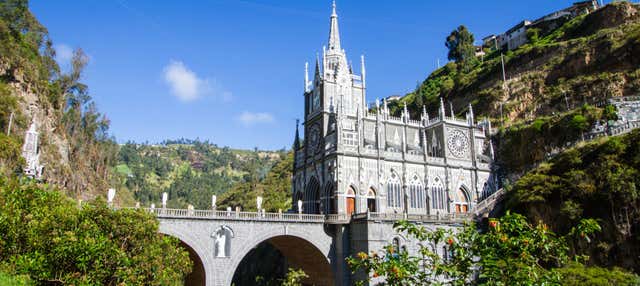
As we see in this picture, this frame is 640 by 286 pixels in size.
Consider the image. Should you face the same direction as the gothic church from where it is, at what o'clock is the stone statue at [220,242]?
The stone statue is roughly at 12 o'clock from the gothic church.

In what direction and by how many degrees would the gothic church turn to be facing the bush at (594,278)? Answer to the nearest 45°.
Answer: approximately 90° to its left

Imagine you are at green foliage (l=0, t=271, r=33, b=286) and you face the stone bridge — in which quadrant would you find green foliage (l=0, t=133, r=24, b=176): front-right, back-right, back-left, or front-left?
front-left

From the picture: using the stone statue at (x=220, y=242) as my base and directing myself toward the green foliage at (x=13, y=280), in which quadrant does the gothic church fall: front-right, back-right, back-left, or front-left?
back-left

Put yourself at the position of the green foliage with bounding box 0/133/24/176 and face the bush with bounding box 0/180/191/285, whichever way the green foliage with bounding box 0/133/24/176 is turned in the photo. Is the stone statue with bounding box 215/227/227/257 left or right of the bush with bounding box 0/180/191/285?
left

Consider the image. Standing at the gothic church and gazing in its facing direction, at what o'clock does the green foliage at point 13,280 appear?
The green foliage is roughly at 11 o'clock from the gothic church.

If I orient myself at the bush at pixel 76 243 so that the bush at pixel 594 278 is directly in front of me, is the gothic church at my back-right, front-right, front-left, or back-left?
front-left

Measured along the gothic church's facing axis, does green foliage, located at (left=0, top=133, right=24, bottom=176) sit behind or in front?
in front

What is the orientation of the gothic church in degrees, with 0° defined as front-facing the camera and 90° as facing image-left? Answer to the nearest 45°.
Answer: approximately 45°

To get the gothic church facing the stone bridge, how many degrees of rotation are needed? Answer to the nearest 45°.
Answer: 0° — it already faces it
